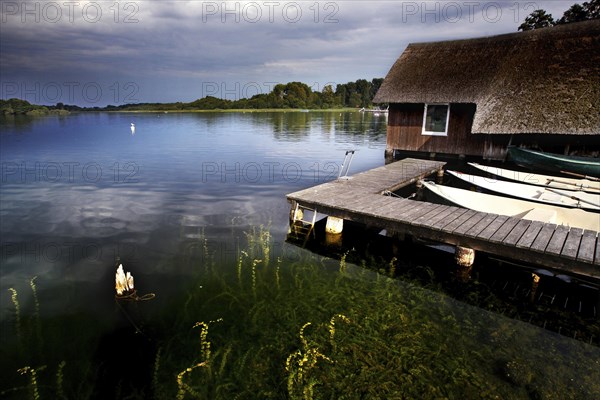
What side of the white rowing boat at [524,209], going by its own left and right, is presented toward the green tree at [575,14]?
right

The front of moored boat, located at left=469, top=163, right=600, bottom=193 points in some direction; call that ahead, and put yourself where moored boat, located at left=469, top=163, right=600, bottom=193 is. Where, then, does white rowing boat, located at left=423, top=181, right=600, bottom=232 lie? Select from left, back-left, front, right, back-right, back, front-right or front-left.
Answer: left

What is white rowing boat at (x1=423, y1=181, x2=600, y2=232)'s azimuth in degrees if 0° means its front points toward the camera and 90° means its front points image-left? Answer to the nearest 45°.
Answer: approximately 90°

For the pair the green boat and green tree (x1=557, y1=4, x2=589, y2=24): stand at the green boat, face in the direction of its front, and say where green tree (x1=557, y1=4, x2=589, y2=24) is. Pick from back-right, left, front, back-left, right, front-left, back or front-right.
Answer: right

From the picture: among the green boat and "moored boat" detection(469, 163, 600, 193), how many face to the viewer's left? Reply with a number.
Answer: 2

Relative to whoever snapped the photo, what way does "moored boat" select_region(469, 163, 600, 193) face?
facing to the left of the viewer

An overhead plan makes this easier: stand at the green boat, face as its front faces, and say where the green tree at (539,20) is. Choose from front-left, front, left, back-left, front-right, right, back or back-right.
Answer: right

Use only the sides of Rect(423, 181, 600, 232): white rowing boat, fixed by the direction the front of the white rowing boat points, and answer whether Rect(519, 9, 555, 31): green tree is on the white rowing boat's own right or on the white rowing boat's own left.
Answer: on the white rowing boat's own right

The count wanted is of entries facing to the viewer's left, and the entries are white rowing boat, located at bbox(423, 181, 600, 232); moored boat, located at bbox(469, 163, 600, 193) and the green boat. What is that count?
3

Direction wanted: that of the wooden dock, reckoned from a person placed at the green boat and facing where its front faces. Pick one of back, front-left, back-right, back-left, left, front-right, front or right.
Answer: left

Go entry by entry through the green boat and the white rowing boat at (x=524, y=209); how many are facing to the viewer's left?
2

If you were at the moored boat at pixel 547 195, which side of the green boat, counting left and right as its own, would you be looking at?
left

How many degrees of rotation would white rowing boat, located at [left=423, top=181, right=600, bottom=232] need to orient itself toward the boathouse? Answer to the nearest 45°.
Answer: approximately 90° to its right

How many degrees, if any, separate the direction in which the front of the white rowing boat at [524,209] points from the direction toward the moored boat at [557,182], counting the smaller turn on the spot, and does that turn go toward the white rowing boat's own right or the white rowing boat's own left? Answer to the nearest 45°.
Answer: approximately 90° to the white rowing boat's own right

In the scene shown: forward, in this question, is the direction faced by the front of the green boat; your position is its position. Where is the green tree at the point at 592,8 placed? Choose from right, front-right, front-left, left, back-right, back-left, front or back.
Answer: right

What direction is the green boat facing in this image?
to the viewer's left
